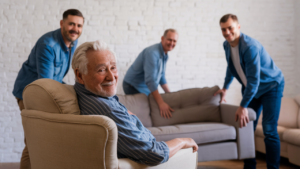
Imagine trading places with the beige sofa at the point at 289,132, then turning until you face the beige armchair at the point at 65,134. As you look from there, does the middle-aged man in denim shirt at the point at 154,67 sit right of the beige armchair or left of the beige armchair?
right

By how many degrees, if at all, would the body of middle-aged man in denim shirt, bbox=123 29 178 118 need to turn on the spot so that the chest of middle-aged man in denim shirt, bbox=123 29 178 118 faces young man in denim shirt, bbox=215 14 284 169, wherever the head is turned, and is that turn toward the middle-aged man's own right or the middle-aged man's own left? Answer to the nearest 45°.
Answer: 0° — they already face them

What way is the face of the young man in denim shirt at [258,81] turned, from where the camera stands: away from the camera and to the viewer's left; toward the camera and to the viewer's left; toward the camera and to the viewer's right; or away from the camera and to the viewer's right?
toward the camera and to the viewer's left

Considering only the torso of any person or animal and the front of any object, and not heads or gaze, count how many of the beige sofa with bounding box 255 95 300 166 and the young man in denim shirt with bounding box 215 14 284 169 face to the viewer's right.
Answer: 0

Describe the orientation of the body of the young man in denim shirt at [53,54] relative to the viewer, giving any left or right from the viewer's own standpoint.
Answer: facing the viewer and to the right of the viewer

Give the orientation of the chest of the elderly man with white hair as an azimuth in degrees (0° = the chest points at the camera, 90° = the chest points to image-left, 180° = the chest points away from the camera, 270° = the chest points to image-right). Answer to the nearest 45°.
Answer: approximately 315°

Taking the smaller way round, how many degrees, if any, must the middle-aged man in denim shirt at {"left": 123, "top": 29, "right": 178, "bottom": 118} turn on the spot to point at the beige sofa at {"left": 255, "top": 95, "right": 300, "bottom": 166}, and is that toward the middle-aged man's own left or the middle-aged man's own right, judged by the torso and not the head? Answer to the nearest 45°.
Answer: approximately 45° to the middle-aged man's own left

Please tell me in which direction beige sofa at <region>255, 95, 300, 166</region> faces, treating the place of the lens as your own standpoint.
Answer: facing the viewer and to the left of the viewer
